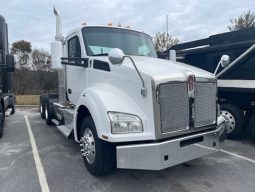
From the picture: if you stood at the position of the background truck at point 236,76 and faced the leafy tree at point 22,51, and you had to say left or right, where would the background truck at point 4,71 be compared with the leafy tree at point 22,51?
left

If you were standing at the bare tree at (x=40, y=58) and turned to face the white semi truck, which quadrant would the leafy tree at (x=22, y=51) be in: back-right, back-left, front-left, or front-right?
back-right

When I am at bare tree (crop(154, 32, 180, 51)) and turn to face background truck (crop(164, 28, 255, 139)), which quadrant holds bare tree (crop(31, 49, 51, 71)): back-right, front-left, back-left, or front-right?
back-right

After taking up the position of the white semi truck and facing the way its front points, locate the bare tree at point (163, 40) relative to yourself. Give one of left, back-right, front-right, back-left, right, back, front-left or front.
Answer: back-left

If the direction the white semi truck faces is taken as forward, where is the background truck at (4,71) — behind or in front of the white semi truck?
behind

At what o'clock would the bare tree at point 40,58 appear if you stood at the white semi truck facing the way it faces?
The bare tree is roughly at 7 o'clock from the white semi truck.

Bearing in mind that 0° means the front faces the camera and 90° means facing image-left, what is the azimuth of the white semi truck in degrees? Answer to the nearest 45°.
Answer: approximately 315°

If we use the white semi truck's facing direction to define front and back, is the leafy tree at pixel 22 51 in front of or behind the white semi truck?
behind

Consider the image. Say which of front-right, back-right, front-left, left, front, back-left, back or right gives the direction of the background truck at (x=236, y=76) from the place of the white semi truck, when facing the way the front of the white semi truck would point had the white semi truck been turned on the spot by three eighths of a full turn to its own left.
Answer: front-right
